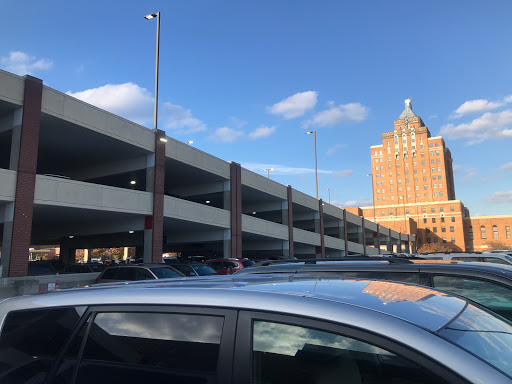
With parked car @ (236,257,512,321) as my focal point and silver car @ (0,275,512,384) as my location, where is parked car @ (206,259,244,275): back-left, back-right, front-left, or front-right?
front-left

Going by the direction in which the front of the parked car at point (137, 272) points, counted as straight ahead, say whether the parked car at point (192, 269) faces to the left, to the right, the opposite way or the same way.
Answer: the same way

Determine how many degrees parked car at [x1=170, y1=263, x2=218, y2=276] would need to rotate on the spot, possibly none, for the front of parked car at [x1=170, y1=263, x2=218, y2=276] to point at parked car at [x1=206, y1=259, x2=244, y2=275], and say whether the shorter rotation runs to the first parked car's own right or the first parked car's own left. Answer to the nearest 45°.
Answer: approximately 135° to the first parked car's own left

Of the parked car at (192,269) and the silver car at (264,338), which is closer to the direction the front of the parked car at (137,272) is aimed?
the silver car

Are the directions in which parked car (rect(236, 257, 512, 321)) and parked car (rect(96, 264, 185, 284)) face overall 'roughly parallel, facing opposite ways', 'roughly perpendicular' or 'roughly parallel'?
roughly parallel
